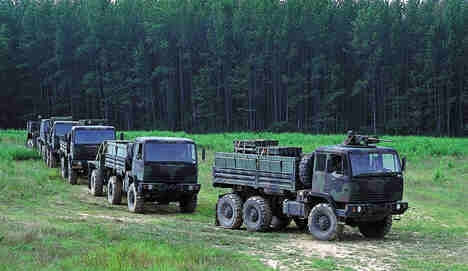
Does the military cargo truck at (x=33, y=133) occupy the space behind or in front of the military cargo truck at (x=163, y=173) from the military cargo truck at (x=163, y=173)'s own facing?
behind

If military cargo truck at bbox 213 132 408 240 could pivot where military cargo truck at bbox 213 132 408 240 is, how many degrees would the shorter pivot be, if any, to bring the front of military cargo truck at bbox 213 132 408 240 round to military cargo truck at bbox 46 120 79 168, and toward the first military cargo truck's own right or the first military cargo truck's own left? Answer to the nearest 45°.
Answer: approximately 180°

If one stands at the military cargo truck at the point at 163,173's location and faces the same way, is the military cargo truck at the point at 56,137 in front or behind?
behind

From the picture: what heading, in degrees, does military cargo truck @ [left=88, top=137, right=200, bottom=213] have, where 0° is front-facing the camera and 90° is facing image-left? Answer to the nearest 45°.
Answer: approximately 315°

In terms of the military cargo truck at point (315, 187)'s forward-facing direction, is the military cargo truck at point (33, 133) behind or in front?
behind

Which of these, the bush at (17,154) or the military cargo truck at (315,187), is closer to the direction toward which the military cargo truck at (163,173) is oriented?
the military cargo truck

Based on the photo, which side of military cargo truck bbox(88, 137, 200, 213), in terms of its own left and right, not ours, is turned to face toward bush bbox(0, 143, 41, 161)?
back

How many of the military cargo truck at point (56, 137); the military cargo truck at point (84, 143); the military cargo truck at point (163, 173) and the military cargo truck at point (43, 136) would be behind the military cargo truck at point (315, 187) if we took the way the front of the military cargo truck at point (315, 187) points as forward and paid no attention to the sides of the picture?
4

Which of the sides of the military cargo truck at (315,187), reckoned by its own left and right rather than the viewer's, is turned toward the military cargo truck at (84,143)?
back

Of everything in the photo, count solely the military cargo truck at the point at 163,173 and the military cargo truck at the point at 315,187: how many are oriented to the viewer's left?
0

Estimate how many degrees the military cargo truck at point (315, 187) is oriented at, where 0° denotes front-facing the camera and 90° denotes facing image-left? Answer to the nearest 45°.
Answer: approximately 315°

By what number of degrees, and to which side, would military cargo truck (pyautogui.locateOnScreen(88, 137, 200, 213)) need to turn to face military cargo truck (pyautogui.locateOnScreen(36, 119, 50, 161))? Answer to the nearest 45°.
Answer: approximately 135° to its left

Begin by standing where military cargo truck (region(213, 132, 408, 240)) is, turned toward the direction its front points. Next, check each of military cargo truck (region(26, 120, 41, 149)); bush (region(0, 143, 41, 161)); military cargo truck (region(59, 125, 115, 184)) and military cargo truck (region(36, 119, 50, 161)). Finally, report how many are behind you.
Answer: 4

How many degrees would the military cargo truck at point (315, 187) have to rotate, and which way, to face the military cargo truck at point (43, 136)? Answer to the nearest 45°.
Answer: approximately 180°

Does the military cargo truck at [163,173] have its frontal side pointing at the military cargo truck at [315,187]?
yes
